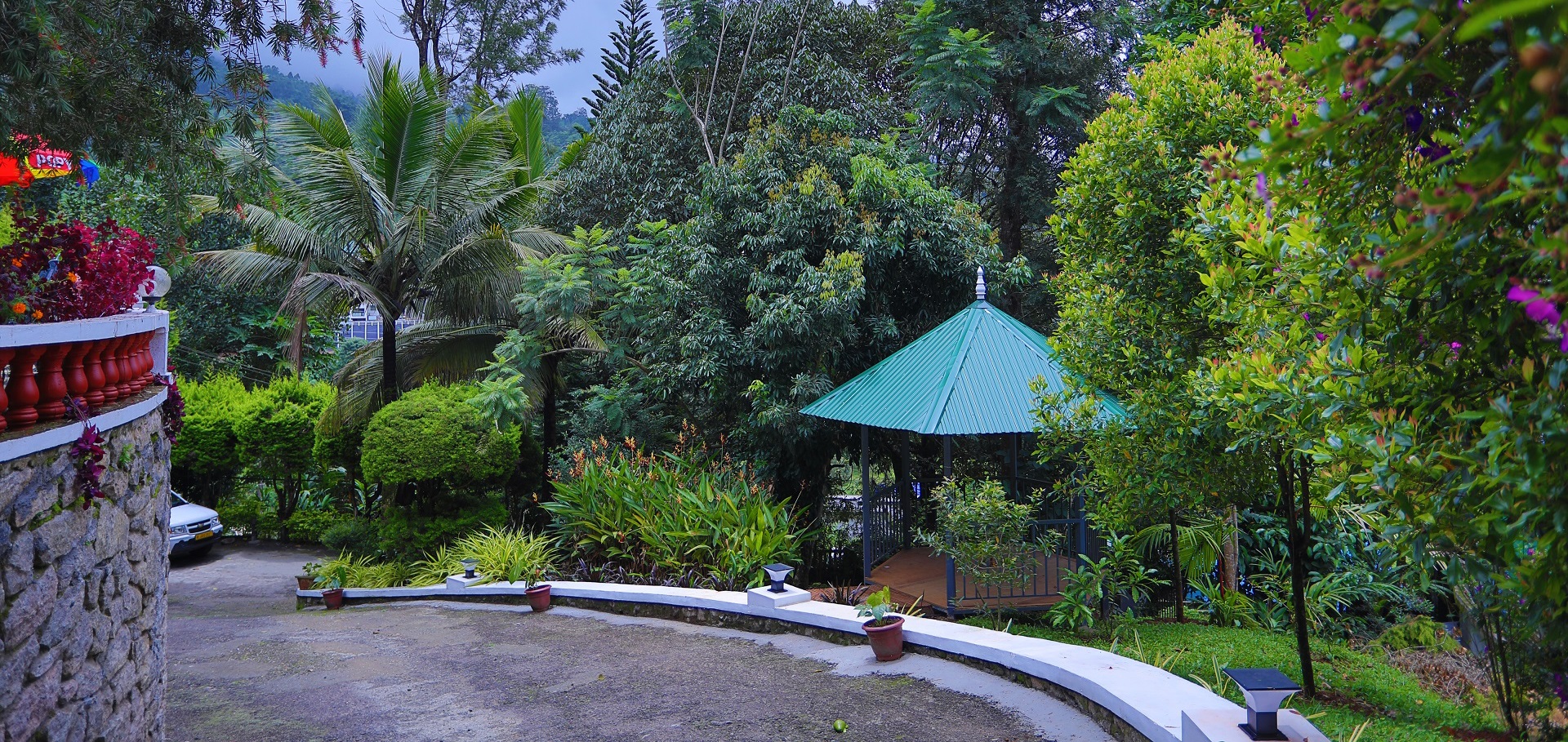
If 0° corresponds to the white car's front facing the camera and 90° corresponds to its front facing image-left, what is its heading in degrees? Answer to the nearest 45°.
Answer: approximately 315°

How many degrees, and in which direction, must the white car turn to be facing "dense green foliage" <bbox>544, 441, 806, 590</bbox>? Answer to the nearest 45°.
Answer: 0° — it already faces it

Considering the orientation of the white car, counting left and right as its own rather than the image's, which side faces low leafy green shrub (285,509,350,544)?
left

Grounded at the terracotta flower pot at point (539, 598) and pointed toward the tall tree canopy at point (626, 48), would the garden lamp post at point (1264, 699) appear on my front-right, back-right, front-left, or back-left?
back-right

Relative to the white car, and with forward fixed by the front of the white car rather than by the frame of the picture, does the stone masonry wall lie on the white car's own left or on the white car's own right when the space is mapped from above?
on the white car's own right

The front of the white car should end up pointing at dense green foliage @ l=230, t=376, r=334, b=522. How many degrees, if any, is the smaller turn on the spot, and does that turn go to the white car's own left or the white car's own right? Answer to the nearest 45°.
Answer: approximately 90° to the white car's own left

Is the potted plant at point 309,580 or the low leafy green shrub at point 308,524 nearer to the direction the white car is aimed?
the potted plant
